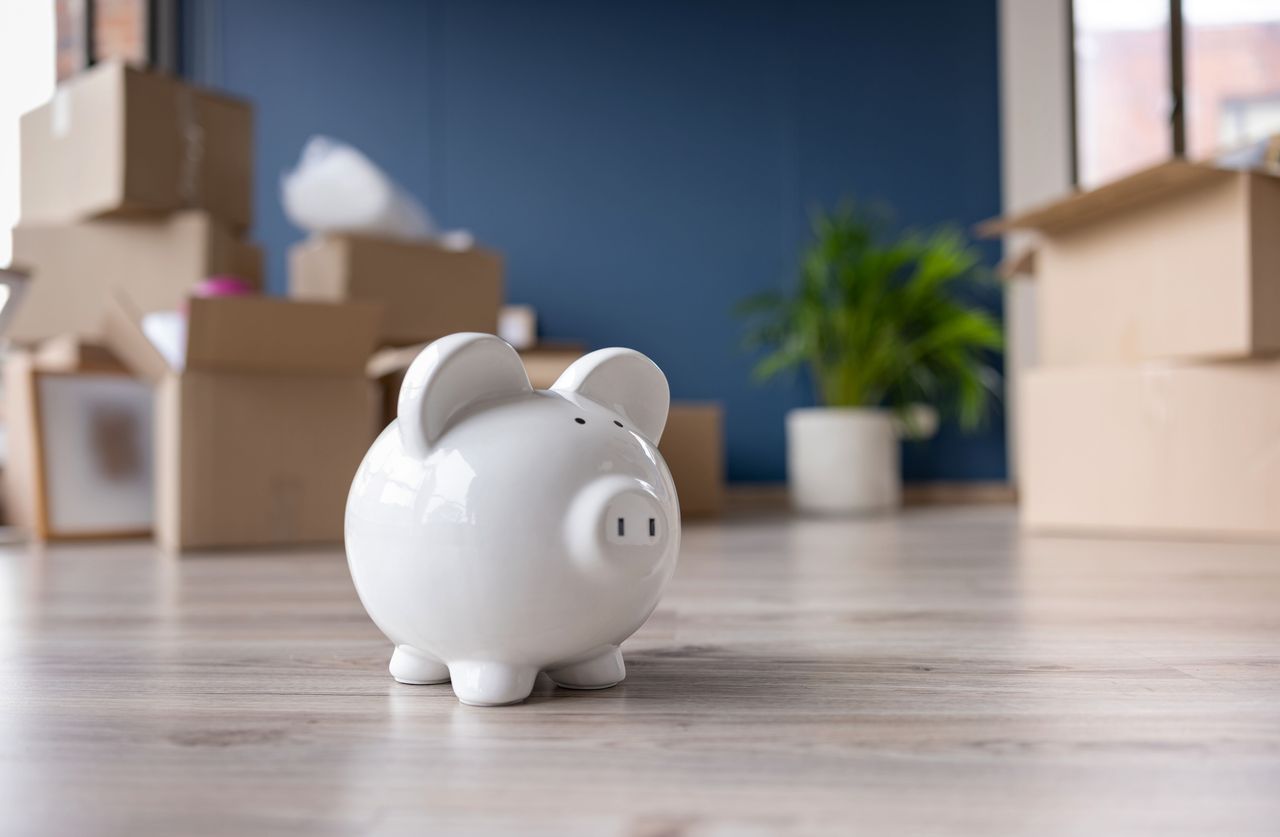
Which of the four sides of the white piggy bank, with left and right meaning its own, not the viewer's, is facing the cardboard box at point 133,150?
back

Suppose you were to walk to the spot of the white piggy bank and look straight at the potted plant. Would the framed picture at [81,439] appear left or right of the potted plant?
left

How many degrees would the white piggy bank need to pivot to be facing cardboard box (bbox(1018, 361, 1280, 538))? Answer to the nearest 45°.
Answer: approximately 90° to its left

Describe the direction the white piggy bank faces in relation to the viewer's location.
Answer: facing the viewer and to the right of the viewer

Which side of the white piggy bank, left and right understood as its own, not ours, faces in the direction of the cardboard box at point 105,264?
back

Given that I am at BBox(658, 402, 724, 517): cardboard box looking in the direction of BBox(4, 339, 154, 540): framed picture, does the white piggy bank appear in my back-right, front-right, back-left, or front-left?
front-left

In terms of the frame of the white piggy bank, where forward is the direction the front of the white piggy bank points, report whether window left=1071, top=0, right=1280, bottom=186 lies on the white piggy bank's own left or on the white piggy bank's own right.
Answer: on the white piggy bank's own left

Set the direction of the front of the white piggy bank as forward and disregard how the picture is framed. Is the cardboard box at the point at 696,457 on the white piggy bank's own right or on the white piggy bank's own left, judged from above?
on the white piggy bank's own left

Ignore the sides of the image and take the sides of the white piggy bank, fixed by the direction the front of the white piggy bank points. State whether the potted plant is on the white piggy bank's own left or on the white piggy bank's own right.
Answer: on the white piggy bank's own left

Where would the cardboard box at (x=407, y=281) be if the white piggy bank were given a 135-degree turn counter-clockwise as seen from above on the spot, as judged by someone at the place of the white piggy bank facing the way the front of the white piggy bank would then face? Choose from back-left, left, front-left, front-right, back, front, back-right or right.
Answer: front
